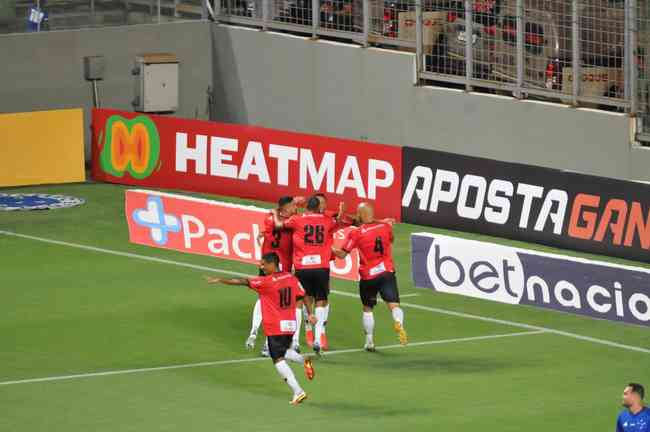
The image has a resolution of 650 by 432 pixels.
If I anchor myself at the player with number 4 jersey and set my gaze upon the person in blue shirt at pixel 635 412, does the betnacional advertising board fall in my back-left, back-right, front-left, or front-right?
back-left

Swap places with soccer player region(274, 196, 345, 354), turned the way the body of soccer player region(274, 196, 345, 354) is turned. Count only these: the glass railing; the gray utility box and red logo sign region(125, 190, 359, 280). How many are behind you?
0

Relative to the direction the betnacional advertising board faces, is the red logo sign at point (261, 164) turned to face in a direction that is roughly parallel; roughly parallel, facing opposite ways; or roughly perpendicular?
roughly parallel

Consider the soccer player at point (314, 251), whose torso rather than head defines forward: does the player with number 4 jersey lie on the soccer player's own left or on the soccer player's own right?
on the soccer player's own right

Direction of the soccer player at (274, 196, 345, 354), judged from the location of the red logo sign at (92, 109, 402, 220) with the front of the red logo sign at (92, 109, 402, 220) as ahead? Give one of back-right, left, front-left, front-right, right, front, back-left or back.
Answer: front-left

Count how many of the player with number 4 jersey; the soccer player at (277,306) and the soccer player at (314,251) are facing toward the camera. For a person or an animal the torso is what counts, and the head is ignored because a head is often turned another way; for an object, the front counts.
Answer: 0

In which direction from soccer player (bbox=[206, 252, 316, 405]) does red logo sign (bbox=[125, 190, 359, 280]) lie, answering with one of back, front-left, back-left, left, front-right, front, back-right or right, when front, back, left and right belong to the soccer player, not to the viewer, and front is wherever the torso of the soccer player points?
front-right

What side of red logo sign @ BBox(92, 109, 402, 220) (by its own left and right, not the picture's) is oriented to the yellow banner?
right

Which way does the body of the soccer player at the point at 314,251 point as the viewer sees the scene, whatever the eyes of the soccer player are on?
away from the camera

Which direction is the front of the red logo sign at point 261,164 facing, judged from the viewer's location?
facing the viewer and to the left of the viewer

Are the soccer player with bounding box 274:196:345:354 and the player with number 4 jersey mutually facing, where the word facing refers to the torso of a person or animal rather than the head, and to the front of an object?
no

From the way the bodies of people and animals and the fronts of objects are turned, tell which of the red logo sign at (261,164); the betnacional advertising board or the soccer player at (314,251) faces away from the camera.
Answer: the soccer player

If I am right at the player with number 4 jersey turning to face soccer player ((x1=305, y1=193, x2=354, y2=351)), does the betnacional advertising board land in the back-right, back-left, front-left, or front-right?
back-right
